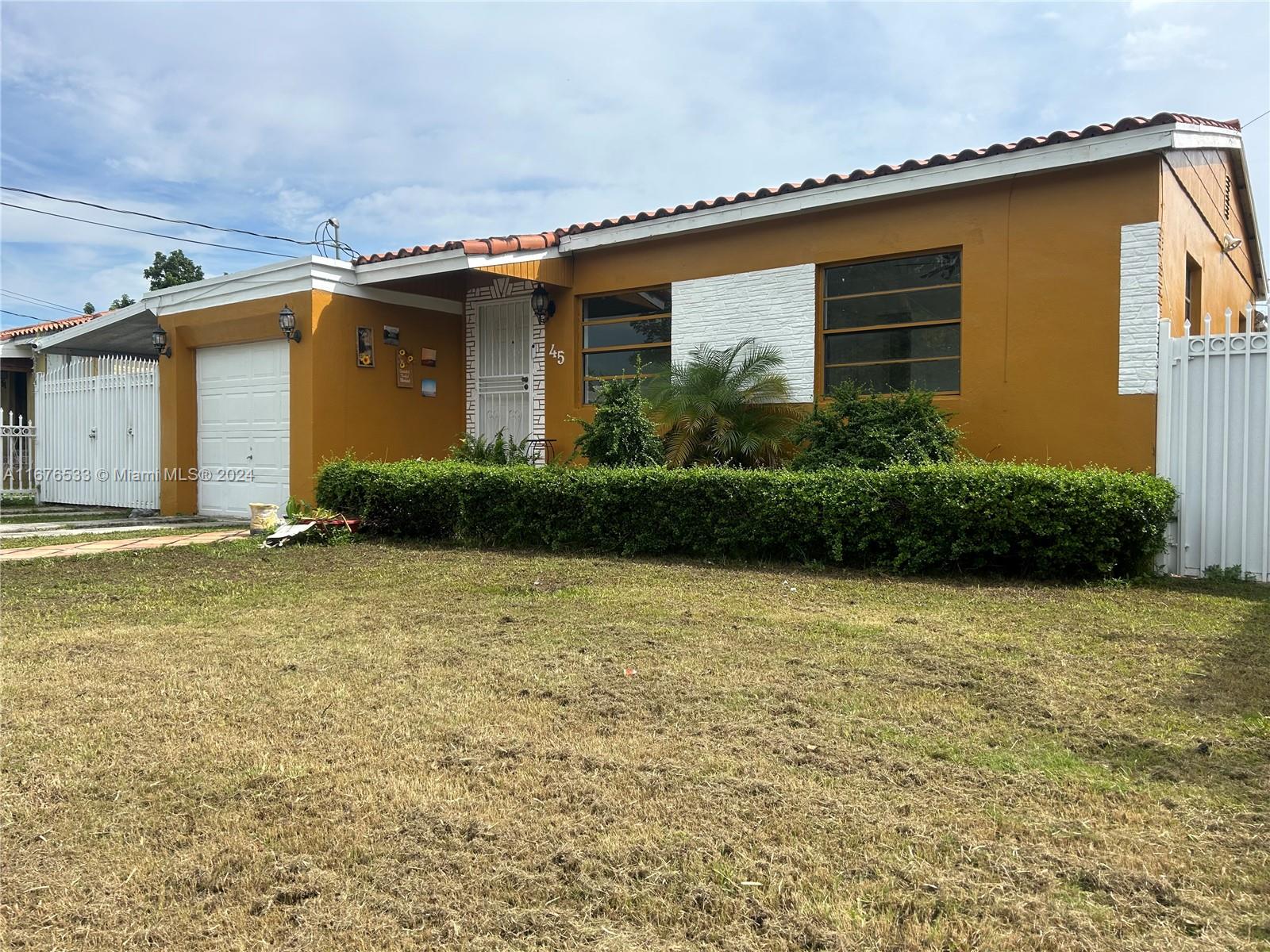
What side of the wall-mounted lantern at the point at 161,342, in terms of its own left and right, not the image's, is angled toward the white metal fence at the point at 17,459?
right

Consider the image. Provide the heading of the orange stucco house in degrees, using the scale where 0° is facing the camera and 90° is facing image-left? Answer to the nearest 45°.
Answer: approximately 45°

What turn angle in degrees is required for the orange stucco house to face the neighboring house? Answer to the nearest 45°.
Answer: approximately 90° to its right

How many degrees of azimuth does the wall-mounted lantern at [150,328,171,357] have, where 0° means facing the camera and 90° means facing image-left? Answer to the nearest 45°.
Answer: approximately 45°

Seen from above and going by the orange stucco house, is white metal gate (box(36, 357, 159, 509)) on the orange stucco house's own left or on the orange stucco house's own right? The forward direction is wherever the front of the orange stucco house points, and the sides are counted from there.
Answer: on the orange stucco house's own right

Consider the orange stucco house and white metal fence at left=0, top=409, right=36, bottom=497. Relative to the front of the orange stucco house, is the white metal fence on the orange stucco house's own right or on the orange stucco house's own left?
on the orange stucco house's own right

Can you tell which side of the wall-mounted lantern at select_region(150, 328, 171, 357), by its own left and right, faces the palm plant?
left

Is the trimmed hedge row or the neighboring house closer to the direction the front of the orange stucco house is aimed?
the trimmed hedge row

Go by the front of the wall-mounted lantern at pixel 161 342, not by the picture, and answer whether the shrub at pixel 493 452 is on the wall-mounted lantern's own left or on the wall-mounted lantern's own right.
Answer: on the wall-mounted lantern's own left

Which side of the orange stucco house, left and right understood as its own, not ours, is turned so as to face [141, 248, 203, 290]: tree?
right
